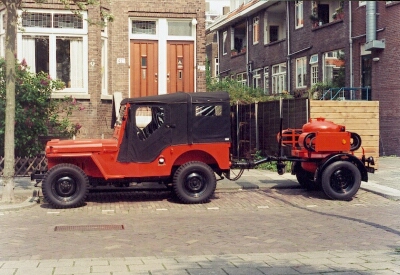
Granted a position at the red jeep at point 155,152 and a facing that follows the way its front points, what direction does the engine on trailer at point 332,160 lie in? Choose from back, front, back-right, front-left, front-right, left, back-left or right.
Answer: back

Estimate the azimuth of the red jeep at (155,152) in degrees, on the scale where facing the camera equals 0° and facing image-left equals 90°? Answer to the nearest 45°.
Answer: approximately 90°

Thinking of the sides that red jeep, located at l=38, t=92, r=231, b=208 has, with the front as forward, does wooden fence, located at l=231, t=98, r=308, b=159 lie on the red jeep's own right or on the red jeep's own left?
on the red jeep's own right

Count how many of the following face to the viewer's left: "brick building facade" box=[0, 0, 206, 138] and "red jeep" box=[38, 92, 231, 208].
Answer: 1

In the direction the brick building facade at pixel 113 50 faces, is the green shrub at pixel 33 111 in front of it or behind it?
in front

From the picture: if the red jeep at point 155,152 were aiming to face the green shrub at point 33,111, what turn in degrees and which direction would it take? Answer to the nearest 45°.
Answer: approximately 45° to its right

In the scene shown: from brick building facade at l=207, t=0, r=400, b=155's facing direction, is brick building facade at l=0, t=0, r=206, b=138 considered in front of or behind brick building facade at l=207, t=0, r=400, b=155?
in front

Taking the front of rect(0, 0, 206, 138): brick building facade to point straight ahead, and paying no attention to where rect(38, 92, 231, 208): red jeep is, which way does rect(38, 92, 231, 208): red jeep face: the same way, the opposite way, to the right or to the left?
to the right

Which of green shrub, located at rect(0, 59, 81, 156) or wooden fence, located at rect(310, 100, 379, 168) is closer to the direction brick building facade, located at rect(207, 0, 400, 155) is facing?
the green shrub

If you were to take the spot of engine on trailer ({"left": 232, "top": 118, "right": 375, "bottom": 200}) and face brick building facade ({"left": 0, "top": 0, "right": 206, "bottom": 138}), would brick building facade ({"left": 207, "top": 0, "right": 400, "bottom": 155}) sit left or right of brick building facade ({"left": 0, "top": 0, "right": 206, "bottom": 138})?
right

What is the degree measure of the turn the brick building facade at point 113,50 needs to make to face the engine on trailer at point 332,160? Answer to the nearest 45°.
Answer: approximately 45° to its left

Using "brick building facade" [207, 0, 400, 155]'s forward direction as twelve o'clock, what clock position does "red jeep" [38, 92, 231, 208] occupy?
The red jeep is roughly at 11 o'clock from the brick building facade.
